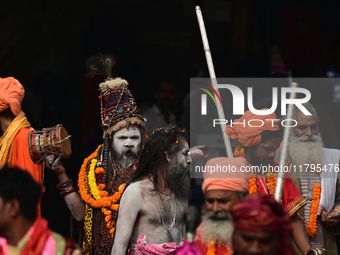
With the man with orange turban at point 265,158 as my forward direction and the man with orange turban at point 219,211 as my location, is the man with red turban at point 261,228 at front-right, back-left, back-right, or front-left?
back-right

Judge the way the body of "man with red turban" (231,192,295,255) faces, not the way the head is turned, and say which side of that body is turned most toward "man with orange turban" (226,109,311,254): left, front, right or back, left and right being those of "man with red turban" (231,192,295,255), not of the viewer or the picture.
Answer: back

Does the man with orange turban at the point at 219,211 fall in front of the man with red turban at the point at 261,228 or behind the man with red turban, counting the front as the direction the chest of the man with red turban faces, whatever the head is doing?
behind

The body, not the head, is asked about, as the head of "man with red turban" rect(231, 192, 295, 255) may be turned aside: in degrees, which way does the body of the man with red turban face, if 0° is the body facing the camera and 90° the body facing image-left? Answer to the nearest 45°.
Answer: approximately 0°

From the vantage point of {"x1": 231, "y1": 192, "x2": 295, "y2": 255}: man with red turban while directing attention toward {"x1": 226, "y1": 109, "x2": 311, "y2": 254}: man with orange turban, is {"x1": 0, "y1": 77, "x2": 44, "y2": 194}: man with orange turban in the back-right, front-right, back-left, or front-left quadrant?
front-left

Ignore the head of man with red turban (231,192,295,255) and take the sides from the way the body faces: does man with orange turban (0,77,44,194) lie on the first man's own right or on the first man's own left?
on the first man's own right
